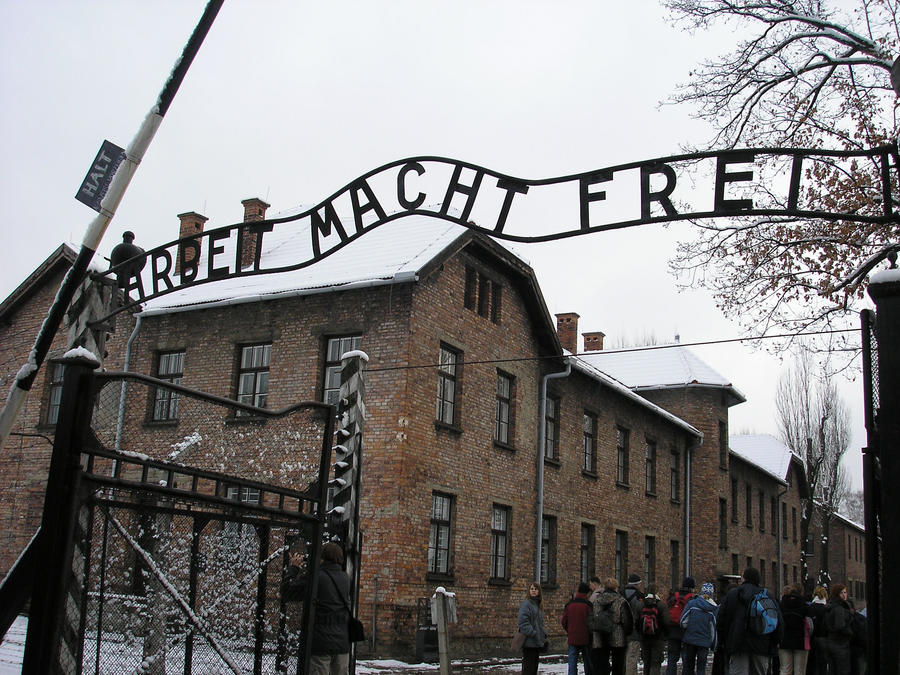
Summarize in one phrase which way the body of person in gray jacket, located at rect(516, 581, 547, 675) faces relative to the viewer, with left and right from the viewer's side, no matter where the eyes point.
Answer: facing the viewer and to the right of the viewer

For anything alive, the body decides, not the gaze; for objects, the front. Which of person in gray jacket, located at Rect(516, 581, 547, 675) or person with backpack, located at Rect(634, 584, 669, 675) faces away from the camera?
person with backpack, located at Rect(634, 584, 669, 675)

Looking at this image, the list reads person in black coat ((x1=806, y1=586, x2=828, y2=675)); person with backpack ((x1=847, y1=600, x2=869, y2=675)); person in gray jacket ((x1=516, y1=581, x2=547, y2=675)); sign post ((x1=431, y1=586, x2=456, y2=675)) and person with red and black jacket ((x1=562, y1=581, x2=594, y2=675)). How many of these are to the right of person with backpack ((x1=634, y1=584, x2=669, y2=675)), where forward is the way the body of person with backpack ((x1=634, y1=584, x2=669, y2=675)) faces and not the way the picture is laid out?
2

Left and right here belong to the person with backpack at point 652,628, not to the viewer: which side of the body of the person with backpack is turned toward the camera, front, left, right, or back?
back

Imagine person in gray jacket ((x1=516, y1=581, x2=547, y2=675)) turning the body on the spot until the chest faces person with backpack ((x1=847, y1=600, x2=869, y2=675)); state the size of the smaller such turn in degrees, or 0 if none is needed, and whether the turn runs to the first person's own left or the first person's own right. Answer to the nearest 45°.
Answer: approximately 45° to the first person's own left

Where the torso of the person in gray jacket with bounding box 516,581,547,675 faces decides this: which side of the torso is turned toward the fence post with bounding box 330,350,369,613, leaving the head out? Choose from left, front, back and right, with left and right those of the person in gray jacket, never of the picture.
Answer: right

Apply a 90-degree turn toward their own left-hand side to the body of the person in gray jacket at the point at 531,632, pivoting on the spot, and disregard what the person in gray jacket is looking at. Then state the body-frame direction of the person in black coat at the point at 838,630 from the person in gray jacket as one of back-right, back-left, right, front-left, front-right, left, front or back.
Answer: front-right

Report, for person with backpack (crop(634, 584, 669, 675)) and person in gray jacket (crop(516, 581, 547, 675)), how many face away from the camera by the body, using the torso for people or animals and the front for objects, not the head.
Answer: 1

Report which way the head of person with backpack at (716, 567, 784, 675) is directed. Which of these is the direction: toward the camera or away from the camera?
away from the camera

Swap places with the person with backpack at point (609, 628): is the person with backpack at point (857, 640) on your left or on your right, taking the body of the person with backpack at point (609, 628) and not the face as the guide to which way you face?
on your right

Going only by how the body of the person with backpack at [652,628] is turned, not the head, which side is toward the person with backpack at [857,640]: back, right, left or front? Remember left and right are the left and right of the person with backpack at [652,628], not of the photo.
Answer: right

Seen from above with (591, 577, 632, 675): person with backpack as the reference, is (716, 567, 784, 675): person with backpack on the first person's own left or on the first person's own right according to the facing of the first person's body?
on the first person's own right

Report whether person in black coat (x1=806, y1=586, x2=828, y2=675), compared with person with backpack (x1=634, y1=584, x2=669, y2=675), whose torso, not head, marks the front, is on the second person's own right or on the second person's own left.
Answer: on the second person's own right

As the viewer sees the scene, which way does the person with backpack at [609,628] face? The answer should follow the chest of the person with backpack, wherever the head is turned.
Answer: away from the camera

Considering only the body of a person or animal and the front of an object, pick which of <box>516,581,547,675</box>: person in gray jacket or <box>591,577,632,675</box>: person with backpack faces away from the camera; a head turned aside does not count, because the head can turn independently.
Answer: <box>591,577,632,675</box>: person with backpack
